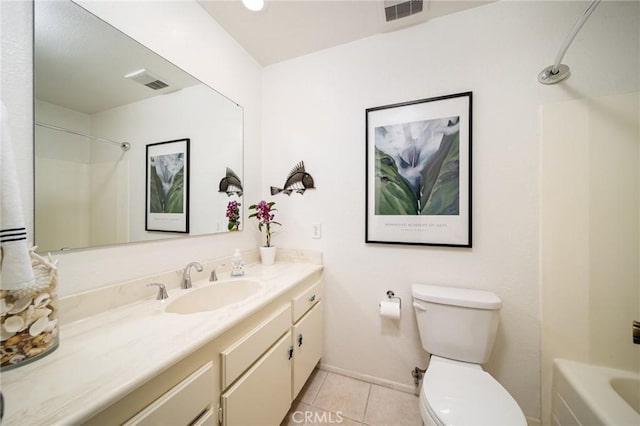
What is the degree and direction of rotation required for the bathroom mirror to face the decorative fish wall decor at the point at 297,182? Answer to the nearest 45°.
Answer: approximately 45° to its left

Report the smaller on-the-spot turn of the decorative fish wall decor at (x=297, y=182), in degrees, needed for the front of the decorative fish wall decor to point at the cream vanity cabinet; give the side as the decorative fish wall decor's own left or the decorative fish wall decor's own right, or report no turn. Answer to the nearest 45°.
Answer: approximately 90° to the decorative fish wall decor's own right

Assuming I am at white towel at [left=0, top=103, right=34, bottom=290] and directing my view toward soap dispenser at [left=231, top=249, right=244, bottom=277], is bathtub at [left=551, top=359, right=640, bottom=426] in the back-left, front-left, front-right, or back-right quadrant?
front-right

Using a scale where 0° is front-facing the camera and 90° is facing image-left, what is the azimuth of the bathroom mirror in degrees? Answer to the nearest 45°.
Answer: approximately 315°

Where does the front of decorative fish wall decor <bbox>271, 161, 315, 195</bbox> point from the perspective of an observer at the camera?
facing to the right of the viewer

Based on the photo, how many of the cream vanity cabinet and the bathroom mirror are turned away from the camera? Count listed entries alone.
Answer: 0

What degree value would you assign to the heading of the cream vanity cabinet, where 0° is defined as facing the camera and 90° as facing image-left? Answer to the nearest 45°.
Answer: approximately 315°

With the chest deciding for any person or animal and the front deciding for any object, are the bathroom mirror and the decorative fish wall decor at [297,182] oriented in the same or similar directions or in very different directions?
same or similar directions

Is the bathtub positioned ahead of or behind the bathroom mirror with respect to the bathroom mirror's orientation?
ahead
